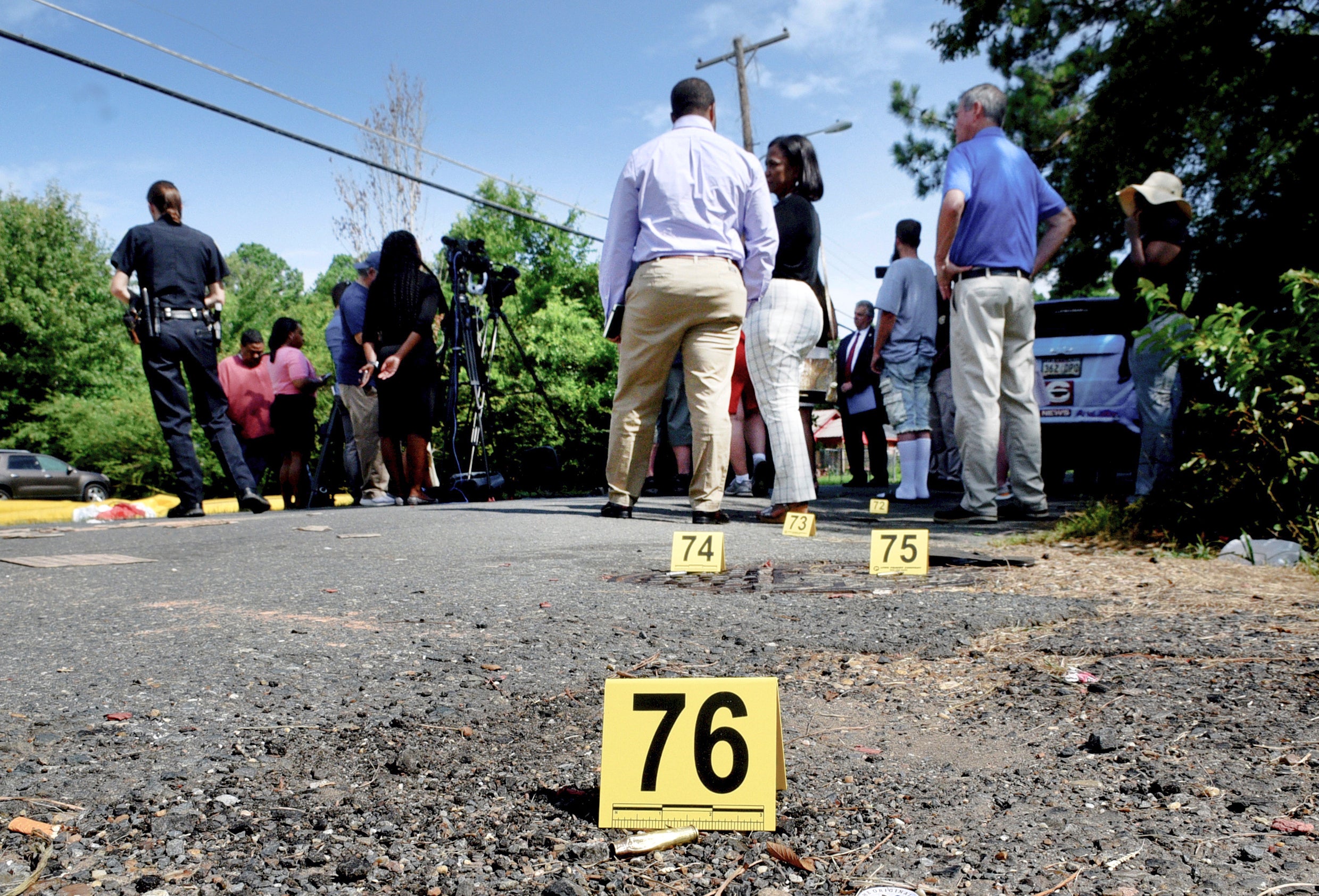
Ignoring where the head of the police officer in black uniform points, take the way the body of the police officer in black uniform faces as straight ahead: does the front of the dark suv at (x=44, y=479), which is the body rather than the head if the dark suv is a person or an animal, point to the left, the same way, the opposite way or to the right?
to the right

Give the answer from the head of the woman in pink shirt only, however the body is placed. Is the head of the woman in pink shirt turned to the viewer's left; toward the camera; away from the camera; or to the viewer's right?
to the viewer's right

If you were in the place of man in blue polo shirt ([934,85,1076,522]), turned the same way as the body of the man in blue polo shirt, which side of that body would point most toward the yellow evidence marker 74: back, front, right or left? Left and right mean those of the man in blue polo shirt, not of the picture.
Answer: left

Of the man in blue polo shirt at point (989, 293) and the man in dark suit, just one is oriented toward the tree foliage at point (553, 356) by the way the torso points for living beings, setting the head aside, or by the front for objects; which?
the man in blue polo shirt

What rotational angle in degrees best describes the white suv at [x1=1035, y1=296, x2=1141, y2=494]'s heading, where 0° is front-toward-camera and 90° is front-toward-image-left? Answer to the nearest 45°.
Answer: approximately 180°

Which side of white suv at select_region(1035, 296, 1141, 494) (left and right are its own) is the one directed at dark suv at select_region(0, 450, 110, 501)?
left

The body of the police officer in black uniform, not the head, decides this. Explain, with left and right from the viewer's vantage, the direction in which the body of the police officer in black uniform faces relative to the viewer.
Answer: facing away from the viewer

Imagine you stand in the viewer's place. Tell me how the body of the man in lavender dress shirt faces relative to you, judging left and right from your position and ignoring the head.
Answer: facing away from the viewer

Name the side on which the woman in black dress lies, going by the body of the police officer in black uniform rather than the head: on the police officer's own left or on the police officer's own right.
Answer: on the police officer's own right

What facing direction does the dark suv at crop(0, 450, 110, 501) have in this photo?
to the viewer's right

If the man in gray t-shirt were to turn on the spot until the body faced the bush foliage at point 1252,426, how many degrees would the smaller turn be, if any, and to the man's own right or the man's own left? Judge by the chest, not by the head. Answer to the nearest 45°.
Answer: approximately 180°
